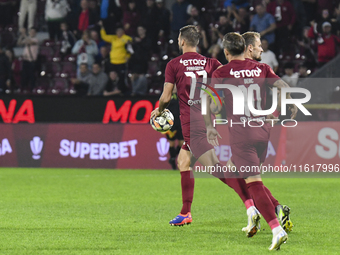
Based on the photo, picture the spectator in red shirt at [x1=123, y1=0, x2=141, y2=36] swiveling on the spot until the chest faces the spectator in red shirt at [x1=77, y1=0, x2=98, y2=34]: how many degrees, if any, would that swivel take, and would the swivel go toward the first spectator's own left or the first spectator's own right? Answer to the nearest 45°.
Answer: approximately 90° to the first spectator's own right

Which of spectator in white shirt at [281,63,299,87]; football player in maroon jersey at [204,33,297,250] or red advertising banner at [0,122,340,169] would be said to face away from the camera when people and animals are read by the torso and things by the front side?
the football player in maroon jersey

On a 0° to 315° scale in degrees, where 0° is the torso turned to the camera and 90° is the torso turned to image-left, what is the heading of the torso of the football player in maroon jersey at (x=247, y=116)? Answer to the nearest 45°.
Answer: approximately 180°

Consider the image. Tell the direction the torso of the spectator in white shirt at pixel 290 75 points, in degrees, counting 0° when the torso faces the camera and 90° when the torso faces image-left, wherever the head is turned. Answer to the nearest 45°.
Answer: approximately 0°

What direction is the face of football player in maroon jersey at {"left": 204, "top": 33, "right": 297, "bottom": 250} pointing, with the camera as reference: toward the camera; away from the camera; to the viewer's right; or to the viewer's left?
away from the camera
